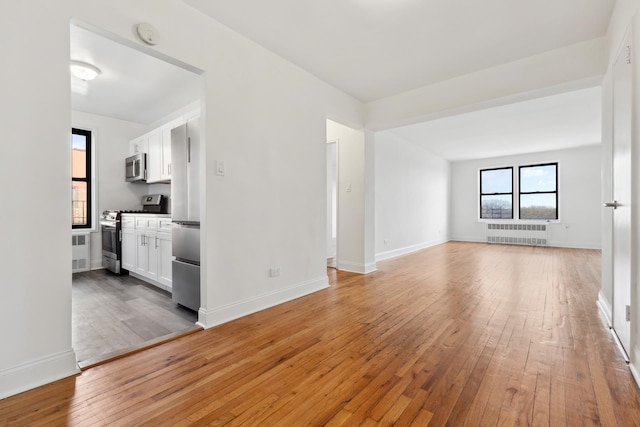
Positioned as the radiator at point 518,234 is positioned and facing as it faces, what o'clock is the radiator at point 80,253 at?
the radiator at point 80,253 is roughly at 1 o'clock from the radiator at point 518,234.

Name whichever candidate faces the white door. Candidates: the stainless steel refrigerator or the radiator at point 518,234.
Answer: the radiator

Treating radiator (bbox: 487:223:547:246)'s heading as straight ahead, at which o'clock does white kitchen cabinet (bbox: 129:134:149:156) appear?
The white kitchen cabinet is roughly at 1 o'clock from the radiator.

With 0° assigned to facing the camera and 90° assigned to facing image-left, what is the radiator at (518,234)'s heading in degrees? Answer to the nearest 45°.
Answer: approximately 0°

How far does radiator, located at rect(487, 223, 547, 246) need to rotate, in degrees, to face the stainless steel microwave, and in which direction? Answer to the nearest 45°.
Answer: approximately 45° to its right

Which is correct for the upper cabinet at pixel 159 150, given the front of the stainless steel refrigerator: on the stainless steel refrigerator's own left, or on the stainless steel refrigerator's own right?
on the stainless steel refrigerator's own right

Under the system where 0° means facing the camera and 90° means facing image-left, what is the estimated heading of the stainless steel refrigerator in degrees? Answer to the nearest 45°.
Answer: approximately 45°
